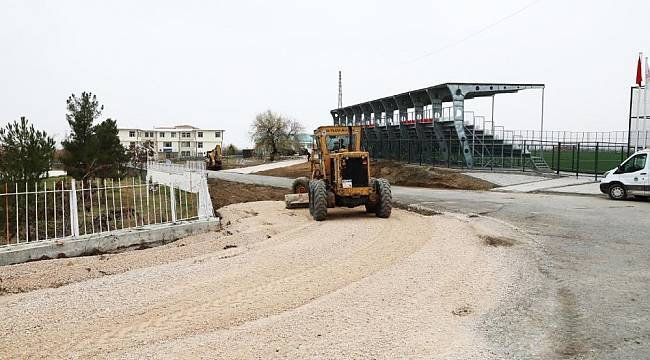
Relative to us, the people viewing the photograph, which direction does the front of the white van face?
facing to the left of the viewer

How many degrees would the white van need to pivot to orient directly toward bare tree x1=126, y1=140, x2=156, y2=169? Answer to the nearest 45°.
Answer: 0° — it already faces it

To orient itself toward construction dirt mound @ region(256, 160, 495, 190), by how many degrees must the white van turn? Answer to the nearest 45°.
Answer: approximately 45° to its right

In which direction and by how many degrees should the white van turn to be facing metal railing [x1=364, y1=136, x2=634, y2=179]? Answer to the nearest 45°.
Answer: approximately 45° to its right

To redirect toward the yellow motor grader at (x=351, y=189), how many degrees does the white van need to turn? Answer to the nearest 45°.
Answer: approximately 45° to its left
